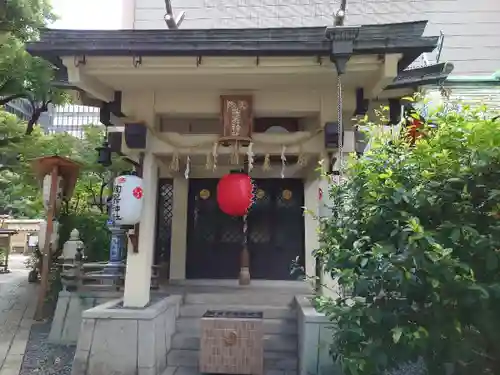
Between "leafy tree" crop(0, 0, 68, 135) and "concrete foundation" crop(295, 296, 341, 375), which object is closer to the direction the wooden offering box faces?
the concrete foundation

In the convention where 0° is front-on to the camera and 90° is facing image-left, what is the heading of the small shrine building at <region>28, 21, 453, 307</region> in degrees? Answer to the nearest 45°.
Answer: approximately 0°

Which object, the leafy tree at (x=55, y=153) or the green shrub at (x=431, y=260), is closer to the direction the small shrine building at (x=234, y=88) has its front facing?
the green shrub

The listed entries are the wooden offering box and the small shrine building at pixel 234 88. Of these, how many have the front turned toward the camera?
2

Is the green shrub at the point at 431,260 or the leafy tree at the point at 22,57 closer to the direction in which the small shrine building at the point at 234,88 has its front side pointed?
the green shrub

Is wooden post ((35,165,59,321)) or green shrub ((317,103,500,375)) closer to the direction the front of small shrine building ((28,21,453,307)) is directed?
the green shrub

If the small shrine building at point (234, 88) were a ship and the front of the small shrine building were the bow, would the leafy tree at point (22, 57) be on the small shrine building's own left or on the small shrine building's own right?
on the small shrine building's own right

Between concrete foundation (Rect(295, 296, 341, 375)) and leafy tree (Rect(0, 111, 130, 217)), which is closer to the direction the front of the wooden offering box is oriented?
the concrete foundation

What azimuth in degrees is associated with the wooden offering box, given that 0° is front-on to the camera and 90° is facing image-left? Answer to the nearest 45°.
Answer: approximately 0°

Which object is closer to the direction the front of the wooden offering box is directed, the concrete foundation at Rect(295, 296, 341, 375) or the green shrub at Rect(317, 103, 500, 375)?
the green shrub
